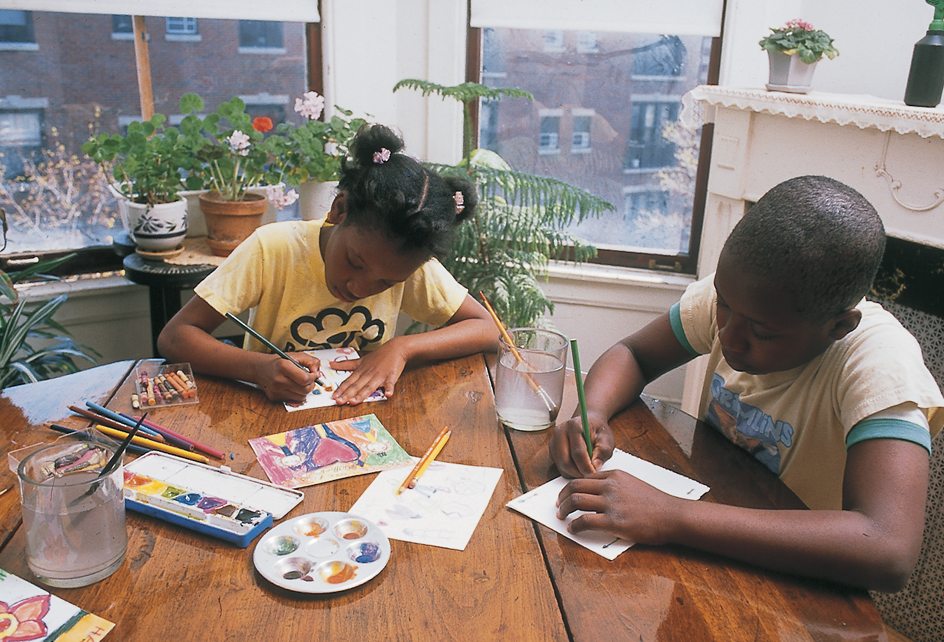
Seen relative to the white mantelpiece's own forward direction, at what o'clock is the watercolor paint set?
The watercolor paint set is roughly at 11 o'clock from the white mantelpiece.

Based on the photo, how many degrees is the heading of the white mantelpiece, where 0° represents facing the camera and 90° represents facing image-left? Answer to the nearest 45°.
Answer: approximately 45°

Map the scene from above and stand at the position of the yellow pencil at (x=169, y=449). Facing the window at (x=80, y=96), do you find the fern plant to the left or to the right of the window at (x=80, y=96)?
right

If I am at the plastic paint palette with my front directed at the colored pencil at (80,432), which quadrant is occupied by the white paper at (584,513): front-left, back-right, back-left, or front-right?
back-right

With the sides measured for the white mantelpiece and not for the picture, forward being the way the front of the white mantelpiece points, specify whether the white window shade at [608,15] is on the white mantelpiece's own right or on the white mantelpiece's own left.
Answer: on the white mantelpiece's own right

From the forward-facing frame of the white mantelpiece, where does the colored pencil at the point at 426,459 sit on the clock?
The colored pencil is roughly at 11 o'clock from the white mantelpiece.

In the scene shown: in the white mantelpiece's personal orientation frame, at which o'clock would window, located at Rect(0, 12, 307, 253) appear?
The window is roughly at 1 o'clock from the white mantelpiece.

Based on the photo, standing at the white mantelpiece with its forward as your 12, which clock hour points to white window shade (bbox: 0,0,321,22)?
The white window shade is roughly at 1 o'clock from the white mantelpiece.
